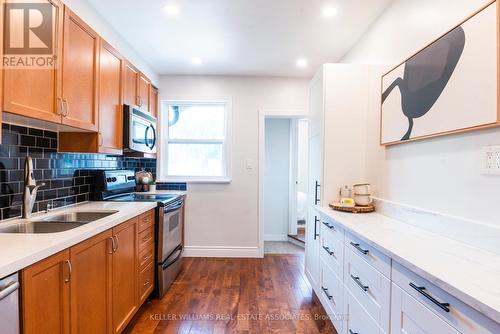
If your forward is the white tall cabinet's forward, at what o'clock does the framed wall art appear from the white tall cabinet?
The framed wall art is roughly at 8 o'clock from the white tall cabinet.

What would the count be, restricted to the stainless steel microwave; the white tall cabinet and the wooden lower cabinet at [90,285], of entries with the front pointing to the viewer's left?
1

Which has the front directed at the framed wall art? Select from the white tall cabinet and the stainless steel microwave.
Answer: the stainless steel microwave

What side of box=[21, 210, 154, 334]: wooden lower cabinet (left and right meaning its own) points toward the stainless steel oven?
left

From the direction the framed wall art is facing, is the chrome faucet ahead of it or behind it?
ahead

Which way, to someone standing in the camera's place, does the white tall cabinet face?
facing to the left of the viewer

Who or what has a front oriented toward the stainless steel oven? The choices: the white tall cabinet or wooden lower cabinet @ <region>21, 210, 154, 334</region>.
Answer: the white tall cabinet

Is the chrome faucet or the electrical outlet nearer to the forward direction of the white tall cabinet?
the chrome faucet

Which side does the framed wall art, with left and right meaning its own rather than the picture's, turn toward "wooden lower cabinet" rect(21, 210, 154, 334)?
front

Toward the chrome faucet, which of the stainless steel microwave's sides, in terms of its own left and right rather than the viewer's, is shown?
right

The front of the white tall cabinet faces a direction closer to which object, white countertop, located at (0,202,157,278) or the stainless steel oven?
the stainless steel oven

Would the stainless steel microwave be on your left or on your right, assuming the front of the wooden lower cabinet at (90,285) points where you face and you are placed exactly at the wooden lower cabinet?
on your left

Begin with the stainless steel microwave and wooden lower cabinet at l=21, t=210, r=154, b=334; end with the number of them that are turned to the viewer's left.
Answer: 0
